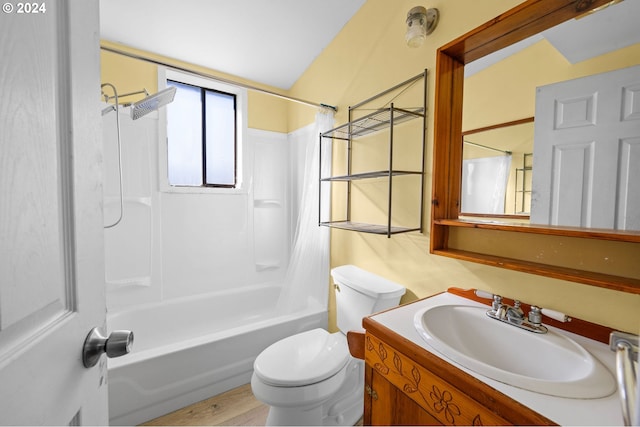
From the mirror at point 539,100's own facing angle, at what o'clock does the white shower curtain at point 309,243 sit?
The white shower curtain is roughly at 2 o'clock from the mirror.

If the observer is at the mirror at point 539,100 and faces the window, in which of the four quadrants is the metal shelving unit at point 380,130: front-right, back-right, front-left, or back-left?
front-right

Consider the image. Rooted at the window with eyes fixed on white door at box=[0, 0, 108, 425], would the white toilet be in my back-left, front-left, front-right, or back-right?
front-left

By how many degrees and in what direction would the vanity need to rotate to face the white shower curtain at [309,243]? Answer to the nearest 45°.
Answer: approximately 90° to its right

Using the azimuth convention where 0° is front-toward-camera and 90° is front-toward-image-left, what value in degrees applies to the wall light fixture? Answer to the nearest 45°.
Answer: approximately 45°

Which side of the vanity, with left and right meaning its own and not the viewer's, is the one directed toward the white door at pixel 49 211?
front

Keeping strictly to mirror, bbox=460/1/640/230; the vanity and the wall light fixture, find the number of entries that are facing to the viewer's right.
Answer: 0

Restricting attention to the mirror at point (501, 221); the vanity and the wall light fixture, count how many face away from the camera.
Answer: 0

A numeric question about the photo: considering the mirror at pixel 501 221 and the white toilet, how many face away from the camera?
0

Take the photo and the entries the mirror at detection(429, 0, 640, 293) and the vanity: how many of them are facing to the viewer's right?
0

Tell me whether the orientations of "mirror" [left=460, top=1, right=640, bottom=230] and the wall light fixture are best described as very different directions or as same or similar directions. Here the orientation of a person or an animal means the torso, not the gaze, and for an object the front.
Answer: same or similar directions

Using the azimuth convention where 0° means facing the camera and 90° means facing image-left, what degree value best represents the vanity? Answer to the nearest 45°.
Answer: approximately 45°

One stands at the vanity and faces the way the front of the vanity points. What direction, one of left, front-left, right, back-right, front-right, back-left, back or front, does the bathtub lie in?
front-right

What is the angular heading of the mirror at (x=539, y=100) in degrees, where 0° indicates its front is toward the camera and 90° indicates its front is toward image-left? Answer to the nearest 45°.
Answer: approximately 45°

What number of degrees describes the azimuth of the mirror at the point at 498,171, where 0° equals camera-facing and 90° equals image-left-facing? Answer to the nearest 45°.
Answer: approximately 45°

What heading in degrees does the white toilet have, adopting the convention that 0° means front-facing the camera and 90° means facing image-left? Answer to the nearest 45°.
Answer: approximately 45°
